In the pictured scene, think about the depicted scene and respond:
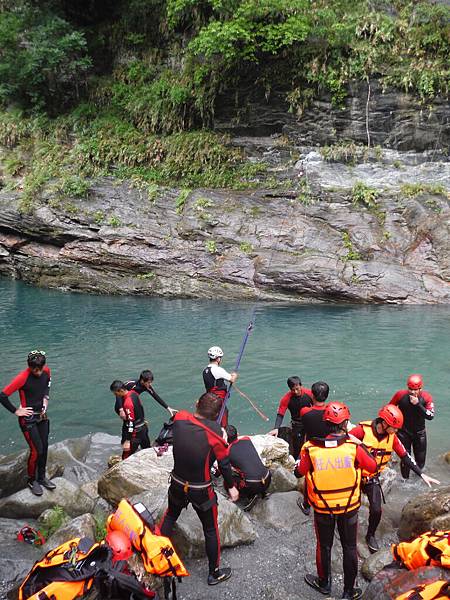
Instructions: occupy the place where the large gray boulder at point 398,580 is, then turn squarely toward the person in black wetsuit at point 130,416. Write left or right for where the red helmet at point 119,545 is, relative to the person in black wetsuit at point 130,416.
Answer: left

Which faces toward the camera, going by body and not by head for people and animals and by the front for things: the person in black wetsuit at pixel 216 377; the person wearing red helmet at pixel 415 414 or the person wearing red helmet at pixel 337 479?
the person wearing red helmet at pixel 415 414

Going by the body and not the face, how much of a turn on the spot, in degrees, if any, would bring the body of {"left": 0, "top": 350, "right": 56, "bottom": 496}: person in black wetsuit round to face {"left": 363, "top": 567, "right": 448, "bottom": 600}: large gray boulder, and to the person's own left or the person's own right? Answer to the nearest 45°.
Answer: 0° — they already face it

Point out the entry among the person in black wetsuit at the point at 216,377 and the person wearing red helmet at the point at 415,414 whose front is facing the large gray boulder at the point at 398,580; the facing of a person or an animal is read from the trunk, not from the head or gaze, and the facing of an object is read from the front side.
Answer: the person wearing red helmet

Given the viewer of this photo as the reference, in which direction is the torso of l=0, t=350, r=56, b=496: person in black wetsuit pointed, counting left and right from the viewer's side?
facing the viewer and to the right of the viewer

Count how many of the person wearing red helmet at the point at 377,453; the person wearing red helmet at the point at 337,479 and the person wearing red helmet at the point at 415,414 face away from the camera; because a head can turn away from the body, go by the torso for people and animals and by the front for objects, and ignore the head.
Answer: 1

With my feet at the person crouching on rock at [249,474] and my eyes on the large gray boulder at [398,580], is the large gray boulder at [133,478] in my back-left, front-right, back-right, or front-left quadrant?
back-right

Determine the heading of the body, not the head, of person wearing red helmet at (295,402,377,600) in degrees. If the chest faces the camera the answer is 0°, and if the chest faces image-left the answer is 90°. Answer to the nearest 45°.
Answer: approximately 180°

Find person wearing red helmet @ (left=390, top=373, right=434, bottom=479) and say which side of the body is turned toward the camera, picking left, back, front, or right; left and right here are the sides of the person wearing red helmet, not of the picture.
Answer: front

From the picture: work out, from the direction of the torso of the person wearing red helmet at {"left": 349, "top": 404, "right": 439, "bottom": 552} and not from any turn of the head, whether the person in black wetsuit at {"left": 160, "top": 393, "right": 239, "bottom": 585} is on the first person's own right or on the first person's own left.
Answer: on the first person's own right

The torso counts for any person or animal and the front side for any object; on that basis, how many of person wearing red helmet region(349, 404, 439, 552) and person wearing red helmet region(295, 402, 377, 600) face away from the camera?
1
